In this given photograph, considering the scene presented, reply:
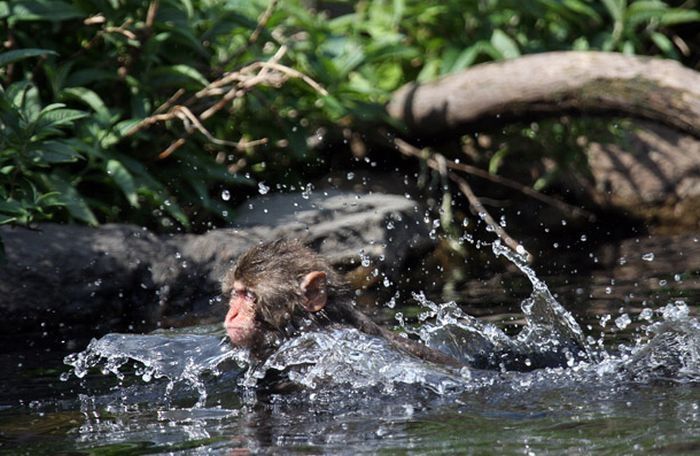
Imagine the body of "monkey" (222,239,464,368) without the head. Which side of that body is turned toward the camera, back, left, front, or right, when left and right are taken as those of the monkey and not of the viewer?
left

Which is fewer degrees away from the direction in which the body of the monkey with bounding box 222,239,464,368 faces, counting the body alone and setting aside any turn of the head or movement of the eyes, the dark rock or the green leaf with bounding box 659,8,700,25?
the dark rock

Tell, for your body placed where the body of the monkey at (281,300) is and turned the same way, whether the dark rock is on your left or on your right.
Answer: on your right

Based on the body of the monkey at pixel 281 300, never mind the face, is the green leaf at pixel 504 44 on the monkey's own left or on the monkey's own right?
on the monkey's own right

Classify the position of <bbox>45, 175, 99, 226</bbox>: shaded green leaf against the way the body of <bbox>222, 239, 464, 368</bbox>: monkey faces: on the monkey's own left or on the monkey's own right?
on the monkey's own right

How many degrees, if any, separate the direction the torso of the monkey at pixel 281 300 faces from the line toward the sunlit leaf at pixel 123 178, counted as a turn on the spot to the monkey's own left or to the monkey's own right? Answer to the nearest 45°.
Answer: approximately 45° to the monkey's own right

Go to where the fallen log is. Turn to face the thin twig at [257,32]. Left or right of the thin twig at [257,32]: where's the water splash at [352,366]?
left

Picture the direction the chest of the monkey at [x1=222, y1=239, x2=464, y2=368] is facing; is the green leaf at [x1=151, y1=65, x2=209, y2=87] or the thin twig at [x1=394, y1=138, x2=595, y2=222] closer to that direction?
the green leaf

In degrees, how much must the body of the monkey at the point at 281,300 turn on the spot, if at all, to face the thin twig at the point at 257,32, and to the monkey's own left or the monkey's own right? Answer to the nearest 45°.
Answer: approximately 90° to the monkey's own right

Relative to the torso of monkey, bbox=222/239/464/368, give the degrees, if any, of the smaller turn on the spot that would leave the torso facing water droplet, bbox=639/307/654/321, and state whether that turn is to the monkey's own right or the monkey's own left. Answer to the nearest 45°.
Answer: approximately 135° to the monkey's own right

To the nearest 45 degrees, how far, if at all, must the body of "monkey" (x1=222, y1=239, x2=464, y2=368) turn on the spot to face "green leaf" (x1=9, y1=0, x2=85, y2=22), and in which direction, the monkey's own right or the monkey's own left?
approximately 45° to the monkey's own right

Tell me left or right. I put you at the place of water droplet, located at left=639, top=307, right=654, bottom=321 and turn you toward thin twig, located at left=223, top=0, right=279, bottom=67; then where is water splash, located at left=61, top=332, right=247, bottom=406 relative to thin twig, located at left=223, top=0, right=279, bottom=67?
left
